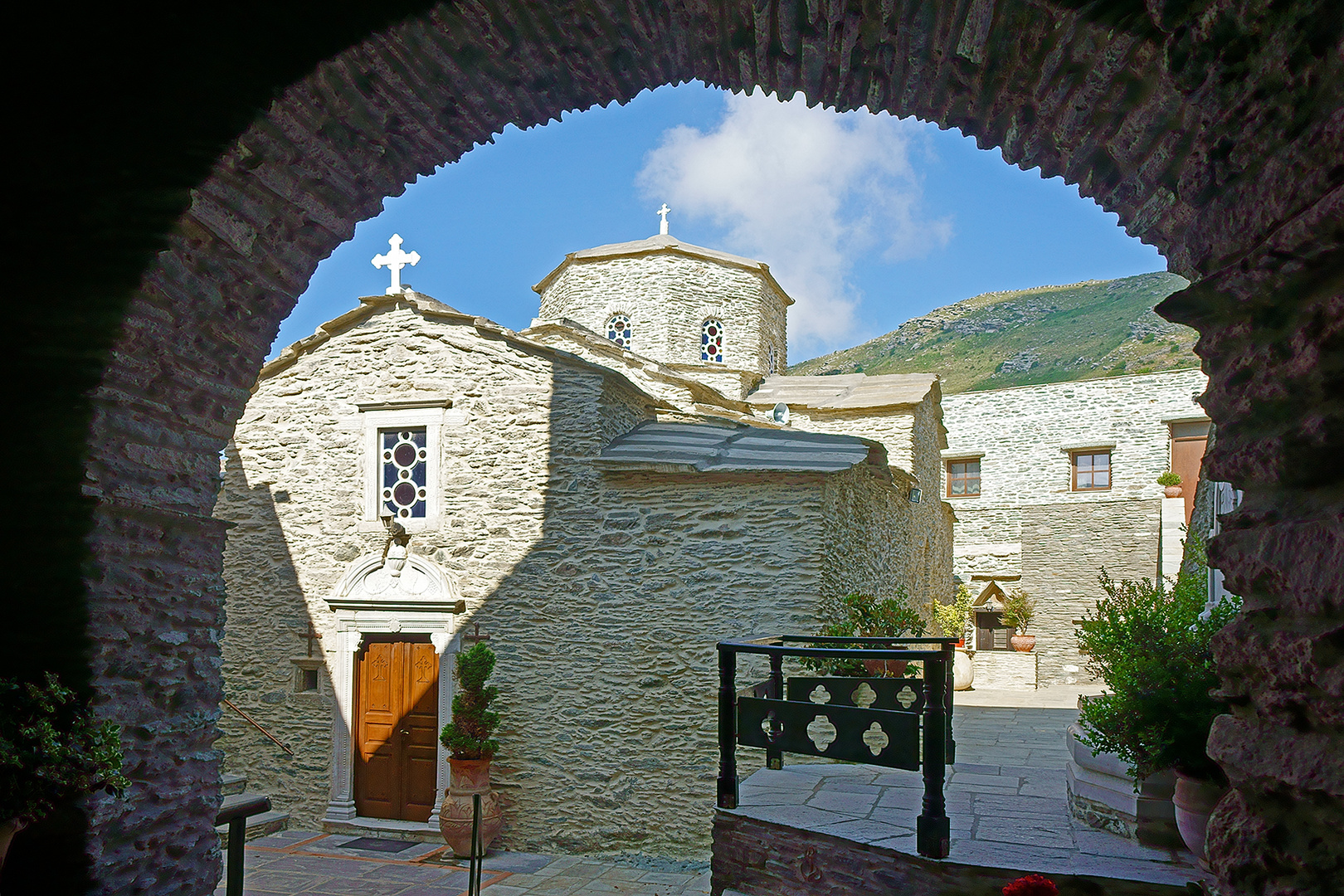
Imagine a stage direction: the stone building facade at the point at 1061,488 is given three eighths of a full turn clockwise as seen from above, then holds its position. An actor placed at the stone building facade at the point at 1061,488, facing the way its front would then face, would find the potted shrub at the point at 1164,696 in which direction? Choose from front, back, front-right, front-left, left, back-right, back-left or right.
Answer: back-left

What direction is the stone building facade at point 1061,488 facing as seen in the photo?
toward the camera

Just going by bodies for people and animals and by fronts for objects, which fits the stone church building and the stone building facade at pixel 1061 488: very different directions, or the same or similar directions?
same or similar directions

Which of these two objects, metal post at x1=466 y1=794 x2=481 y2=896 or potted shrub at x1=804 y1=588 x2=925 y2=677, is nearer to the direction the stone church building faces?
the metal post

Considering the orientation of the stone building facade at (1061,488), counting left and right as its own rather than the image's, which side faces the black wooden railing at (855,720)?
front

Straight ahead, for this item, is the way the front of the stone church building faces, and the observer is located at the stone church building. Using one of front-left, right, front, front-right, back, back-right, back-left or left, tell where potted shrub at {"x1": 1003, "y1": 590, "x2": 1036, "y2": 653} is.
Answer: back-left

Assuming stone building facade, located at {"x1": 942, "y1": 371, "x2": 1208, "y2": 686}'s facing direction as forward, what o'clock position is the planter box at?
The planter box is roughly at 12 o'clock from the stone building facade.

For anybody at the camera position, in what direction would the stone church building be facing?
facing the viewer

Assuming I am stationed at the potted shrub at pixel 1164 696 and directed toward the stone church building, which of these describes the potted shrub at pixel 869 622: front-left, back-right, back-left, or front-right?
front-right

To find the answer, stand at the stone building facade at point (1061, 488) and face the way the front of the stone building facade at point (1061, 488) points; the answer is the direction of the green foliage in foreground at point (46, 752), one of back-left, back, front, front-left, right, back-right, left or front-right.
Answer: front

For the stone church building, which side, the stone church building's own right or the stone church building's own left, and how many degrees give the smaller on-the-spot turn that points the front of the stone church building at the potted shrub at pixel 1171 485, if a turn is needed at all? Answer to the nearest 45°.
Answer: approximately 135° to the stone church building's own left

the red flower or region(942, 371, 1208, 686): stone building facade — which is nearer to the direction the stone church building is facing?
the red flower

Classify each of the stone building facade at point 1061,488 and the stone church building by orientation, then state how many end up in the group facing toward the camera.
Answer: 2

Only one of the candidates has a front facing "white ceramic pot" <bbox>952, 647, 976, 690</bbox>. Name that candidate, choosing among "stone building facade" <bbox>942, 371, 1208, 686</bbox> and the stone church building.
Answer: the stone building facade

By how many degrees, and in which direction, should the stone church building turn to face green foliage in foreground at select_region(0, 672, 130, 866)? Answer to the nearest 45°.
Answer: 0° — it already faces it

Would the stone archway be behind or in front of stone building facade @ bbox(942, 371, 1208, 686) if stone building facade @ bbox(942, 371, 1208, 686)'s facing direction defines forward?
in front

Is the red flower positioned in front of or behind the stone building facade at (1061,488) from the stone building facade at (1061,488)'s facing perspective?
in front

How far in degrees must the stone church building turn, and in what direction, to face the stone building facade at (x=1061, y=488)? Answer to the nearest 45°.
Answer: approximately 135° to its left
